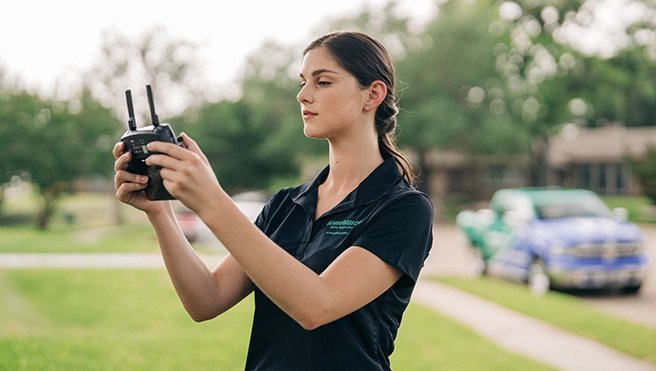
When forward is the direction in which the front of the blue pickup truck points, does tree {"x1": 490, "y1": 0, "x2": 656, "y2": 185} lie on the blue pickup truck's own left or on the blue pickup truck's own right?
on the blue pickup truck's own left

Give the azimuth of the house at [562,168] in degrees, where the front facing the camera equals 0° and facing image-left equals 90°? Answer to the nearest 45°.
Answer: approximately 0°

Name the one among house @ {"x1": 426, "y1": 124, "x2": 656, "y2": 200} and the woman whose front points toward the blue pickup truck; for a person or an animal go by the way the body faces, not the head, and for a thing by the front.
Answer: the house

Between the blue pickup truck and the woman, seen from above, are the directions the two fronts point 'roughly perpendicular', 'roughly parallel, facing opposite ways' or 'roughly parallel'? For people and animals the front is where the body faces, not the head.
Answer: roughly perpendicular

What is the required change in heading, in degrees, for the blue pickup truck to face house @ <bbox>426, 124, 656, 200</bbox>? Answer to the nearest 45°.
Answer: approximately 135° to its left

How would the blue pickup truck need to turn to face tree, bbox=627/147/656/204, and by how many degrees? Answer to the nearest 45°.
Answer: approximately 135° to its left

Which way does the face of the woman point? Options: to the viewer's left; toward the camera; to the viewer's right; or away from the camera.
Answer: to the viewer's left

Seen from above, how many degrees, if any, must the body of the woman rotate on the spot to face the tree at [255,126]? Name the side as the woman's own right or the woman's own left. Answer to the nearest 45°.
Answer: approximately 135° to the woman's own right
